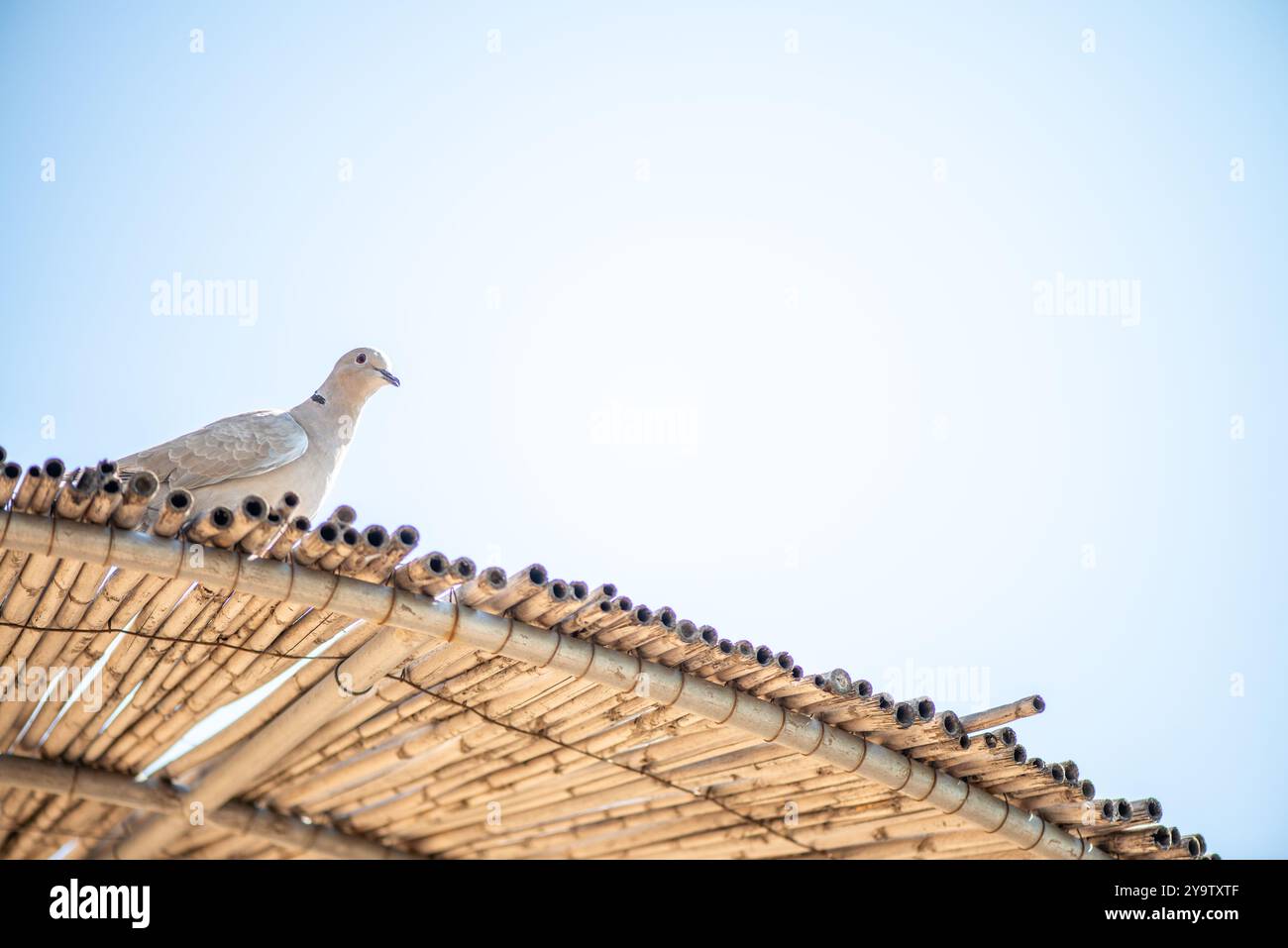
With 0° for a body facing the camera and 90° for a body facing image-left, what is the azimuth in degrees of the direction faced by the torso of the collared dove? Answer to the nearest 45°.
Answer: approximately 270°
